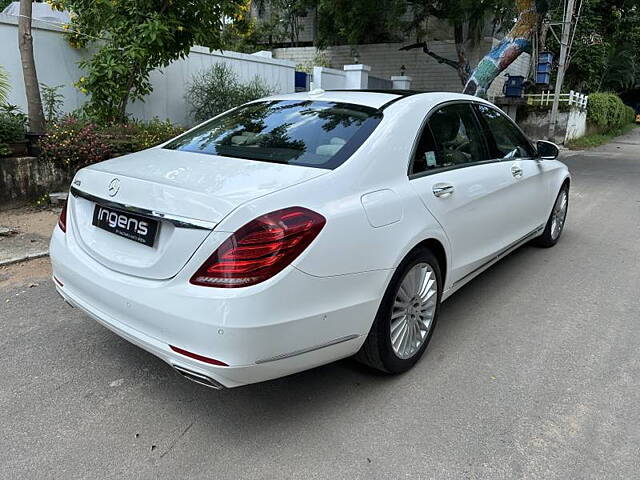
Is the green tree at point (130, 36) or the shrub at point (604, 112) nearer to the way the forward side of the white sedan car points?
the shrub

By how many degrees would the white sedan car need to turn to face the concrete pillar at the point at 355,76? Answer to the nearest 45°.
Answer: approximately 45° to its left

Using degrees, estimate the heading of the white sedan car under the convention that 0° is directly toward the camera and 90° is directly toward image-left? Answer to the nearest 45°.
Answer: approximately 225°

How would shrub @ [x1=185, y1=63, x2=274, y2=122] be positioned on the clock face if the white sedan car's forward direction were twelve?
The shrub is roughly at 10 o'clock from the white sedan car.

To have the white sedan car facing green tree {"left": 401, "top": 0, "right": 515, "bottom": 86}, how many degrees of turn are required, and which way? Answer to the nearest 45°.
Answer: approximately 45° to its left

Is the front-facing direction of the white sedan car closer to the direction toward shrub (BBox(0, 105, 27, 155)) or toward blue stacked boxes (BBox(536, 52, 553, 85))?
the blue stacked boxes

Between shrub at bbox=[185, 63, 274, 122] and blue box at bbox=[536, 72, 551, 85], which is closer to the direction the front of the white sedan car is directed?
the blue box

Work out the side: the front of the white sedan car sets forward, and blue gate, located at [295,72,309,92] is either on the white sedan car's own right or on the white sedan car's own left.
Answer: on the white sedan car's own left

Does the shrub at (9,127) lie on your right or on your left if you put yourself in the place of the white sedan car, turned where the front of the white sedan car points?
on your left
